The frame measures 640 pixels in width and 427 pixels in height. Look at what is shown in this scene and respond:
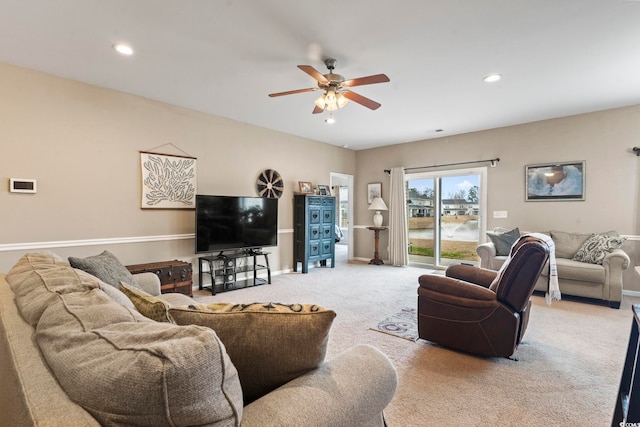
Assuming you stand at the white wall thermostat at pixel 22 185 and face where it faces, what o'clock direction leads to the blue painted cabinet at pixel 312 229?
The blue painted cabinet is roughly at 9 o'clock from the white wall thermostat.

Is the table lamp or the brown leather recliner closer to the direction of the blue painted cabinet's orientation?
the brown leather recliner

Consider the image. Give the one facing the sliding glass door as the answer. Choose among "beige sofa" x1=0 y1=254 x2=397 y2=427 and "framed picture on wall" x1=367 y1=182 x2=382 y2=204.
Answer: the beige sofa

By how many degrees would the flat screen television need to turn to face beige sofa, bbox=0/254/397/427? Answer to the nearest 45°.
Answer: approximately 45° to its right

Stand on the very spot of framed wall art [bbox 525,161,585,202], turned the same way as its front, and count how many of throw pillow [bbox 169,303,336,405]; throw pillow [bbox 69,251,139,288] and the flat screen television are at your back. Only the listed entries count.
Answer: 0

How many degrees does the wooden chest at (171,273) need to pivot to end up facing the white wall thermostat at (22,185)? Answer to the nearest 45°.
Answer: approximately 135° to its right

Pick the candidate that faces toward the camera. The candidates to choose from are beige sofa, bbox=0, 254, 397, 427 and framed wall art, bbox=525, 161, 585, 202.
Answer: the framed wall art

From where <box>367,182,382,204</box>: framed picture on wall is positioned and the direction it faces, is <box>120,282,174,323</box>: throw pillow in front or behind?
in front

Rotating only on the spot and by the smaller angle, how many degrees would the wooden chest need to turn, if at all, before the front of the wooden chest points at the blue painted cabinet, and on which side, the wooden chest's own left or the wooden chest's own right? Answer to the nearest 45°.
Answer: approximately 90° to the wooden chest's own left

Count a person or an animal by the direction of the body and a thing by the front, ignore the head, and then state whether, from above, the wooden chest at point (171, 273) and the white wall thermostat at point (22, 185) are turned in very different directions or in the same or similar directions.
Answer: same or similar directions

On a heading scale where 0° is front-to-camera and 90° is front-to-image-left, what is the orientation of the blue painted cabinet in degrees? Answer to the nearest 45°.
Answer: approximately 315°

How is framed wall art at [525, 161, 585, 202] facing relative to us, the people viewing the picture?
facing the viewer

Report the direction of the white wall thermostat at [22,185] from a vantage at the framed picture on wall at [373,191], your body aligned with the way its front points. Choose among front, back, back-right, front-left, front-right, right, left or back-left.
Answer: front

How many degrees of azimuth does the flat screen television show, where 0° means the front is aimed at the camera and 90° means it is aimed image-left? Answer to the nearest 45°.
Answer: approximately 315°

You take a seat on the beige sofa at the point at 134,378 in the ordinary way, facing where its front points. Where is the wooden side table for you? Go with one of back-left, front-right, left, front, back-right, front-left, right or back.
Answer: front

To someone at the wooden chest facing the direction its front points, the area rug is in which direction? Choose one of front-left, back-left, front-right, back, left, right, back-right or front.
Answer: front

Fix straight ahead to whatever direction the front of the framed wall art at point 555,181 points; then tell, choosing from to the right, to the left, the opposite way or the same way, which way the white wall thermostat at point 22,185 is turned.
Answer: to the left

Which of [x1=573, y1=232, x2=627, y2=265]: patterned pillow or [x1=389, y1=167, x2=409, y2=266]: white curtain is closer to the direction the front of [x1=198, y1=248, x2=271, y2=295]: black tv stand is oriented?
the patterned pillow

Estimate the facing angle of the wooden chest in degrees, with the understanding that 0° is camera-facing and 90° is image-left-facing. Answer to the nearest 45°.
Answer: approximately 315°

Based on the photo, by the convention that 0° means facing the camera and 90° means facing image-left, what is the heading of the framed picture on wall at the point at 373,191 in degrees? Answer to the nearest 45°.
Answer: approximately 45°
